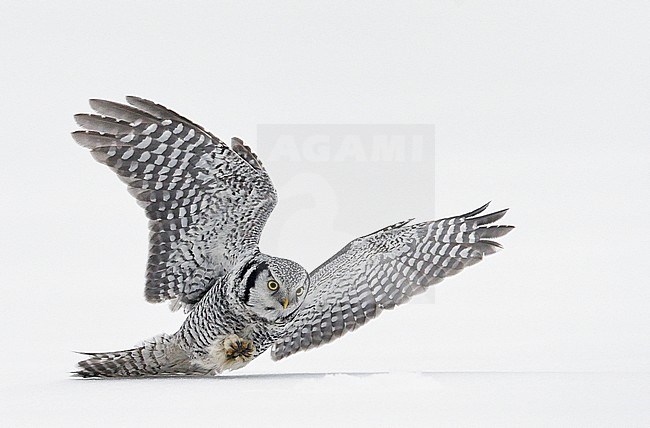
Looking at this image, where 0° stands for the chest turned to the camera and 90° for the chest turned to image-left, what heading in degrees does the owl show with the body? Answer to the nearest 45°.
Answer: approximately 315°
